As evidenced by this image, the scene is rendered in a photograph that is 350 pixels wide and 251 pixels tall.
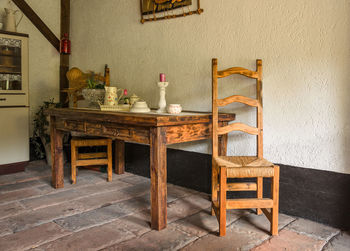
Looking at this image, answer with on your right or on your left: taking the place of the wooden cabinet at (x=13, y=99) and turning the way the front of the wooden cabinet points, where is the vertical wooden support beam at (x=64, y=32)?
on your left

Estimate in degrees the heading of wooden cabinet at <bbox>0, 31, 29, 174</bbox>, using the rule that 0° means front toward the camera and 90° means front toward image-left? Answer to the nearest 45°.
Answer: approximately 315°

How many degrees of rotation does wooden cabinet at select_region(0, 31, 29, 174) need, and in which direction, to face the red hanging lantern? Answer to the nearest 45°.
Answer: approximately 90° to its left

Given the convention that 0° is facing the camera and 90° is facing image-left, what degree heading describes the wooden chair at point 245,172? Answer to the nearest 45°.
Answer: approximately 0°

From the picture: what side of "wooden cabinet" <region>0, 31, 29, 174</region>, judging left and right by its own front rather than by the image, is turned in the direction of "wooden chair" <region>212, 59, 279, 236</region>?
front

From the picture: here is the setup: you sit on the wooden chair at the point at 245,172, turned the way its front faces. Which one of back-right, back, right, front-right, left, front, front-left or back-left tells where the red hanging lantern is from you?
back-right

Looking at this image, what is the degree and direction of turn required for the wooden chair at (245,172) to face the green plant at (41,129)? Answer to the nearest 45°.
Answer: approximately 135° to its right

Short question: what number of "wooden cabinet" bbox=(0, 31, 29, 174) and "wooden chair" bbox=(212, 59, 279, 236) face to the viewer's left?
0
